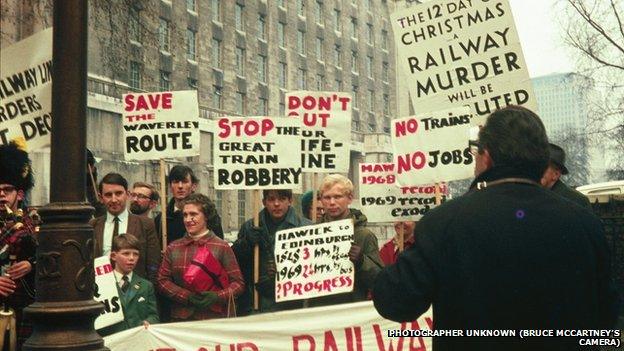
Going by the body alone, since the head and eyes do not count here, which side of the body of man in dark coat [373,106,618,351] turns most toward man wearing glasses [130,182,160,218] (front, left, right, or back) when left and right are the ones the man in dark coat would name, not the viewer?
front

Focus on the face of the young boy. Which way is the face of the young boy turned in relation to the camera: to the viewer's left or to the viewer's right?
to the viewer's right

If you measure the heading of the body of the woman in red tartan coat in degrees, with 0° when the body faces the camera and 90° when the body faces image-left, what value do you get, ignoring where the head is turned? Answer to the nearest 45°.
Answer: approximately 0°

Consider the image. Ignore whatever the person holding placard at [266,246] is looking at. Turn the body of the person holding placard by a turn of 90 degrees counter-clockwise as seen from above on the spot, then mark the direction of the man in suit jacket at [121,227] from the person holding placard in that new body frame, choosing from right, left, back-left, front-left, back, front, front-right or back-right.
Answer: back

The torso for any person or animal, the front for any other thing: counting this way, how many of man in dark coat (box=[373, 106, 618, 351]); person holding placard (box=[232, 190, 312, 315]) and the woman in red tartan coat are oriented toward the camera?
2

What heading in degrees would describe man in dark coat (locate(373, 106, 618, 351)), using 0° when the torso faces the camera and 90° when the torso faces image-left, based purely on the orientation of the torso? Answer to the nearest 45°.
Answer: approximately 135°

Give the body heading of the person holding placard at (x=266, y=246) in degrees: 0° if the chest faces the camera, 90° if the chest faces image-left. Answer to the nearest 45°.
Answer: approximately 0°
